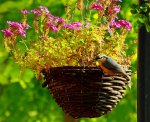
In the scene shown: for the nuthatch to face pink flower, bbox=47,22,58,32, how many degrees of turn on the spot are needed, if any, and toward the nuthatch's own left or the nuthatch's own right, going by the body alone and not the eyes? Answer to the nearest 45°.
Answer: approximately 45° to the nuthatch's own right

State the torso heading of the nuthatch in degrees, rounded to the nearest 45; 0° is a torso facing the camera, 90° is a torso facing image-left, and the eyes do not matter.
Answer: approximately 90°
